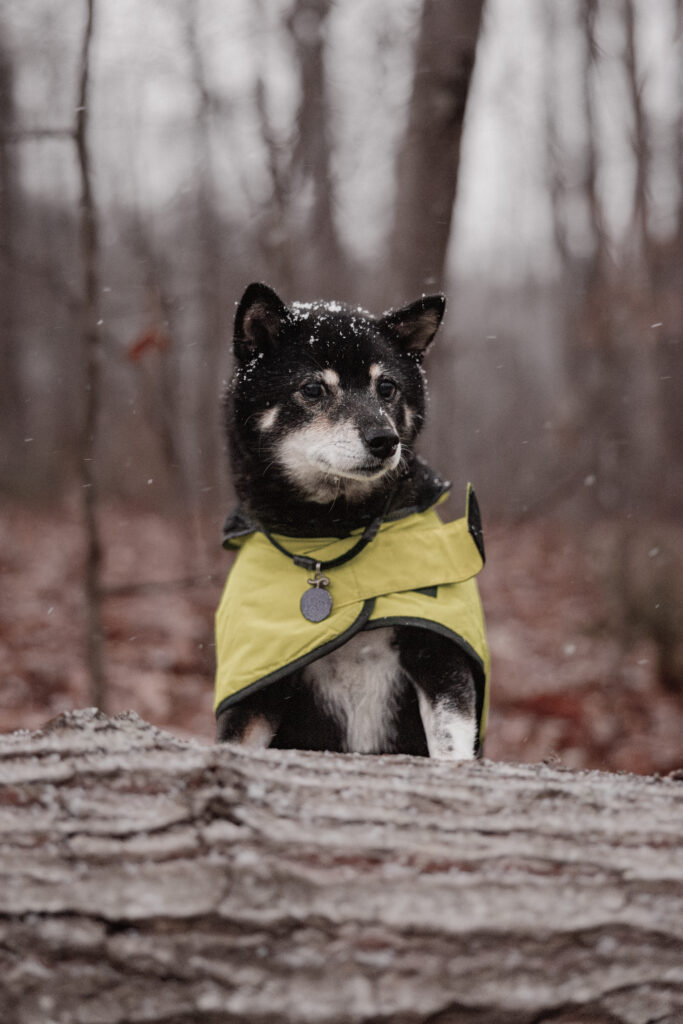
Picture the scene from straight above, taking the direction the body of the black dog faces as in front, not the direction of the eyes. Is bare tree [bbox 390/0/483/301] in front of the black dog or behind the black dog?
behind

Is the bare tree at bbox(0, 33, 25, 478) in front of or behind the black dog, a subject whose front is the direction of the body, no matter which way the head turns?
behind

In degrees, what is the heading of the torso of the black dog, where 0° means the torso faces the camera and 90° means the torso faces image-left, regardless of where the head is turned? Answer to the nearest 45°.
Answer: approximately 0°

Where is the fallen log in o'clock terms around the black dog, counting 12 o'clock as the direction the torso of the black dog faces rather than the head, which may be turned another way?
The fallen log is roughly at 12 o'clock from the black dog.

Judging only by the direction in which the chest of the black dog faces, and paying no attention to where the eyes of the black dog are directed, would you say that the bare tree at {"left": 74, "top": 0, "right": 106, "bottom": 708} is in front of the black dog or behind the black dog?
behind

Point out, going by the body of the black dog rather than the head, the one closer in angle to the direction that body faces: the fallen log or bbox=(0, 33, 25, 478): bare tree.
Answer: the fallen log

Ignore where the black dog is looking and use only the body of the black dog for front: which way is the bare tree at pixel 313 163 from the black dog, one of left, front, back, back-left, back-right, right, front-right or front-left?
back

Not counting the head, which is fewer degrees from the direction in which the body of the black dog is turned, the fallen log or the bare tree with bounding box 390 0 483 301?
the fallen log
